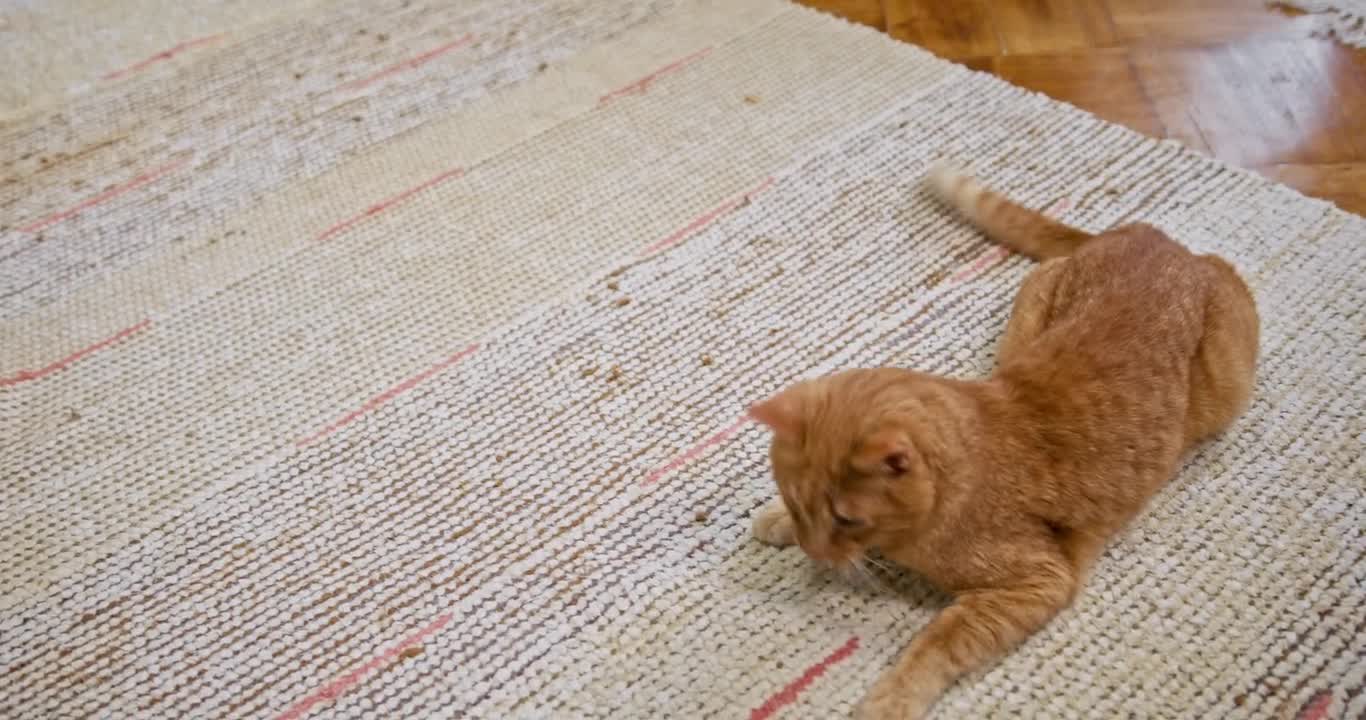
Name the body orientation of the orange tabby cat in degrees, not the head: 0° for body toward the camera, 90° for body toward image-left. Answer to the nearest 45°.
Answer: approximately 45°
